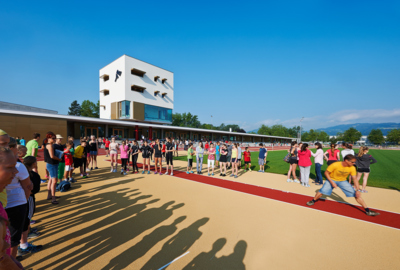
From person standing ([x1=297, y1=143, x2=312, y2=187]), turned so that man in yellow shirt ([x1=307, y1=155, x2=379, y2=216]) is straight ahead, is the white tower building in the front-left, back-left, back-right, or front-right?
back-right

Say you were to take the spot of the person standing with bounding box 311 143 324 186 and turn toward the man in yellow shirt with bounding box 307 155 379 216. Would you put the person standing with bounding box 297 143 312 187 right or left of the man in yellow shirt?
right

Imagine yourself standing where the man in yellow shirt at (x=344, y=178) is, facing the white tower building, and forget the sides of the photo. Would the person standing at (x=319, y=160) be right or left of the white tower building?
right

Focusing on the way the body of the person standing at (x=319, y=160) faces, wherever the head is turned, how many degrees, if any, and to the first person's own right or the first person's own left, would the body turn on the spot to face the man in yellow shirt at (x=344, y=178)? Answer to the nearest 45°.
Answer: approximately 90° to the first person's own left
